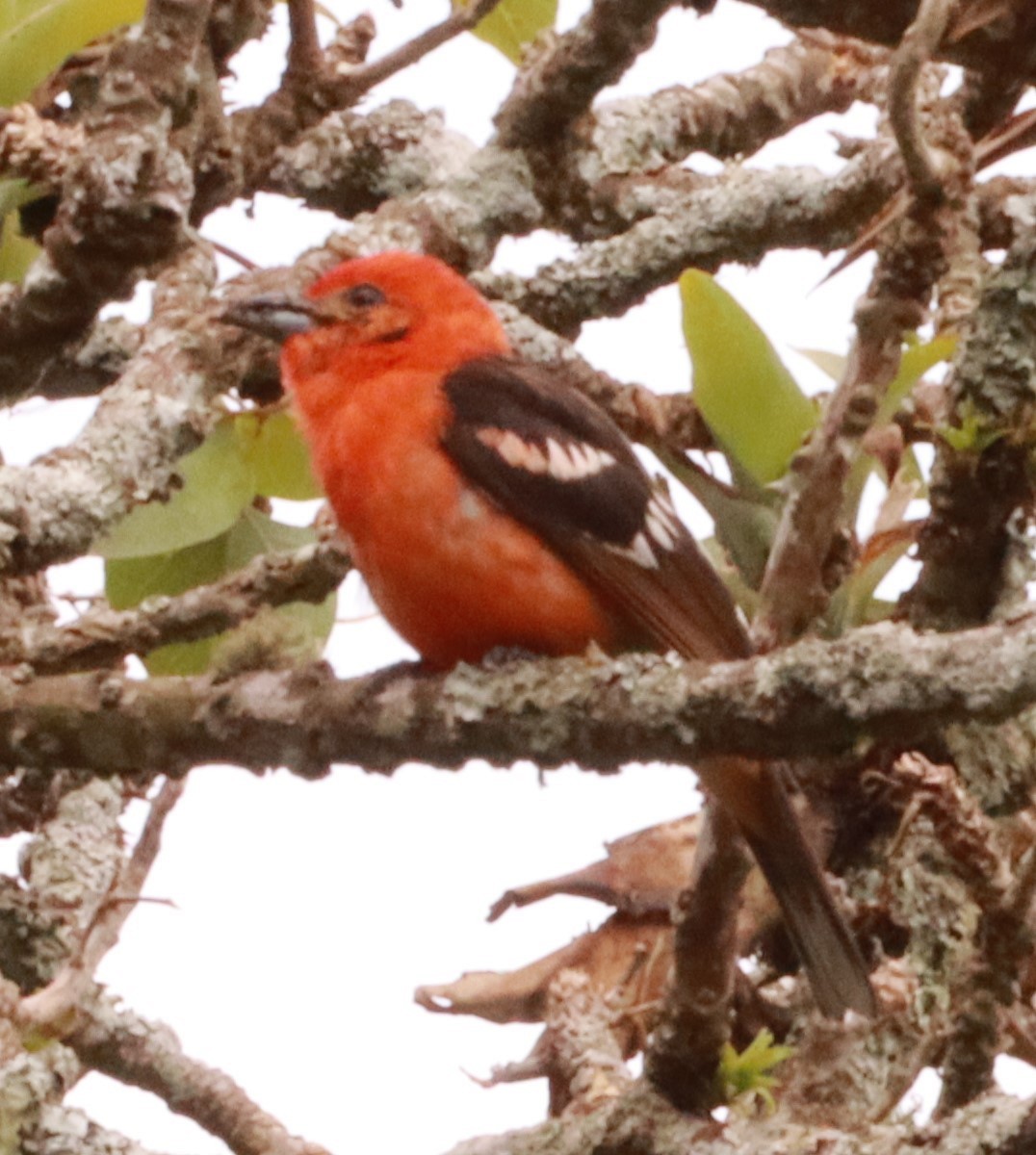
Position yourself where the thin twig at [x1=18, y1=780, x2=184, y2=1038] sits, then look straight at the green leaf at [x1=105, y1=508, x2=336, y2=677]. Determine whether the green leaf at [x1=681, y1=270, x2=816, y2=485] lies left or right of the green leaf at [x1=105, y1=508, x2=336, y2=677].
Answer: right

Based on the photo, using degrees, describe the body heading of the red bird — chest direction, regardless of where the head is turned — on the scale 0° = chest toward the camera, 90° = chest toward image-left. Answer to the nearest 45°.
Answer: approximately 90°

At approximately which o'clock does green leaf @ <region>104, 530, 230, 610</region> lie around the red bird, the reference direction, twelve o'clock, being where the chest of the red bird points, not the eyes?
The green leaf is roughly at 1 o'clock from the red bird.

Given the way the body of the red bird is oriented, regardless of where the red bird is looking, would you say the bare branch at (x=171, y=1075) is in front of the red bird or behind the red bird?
in front
